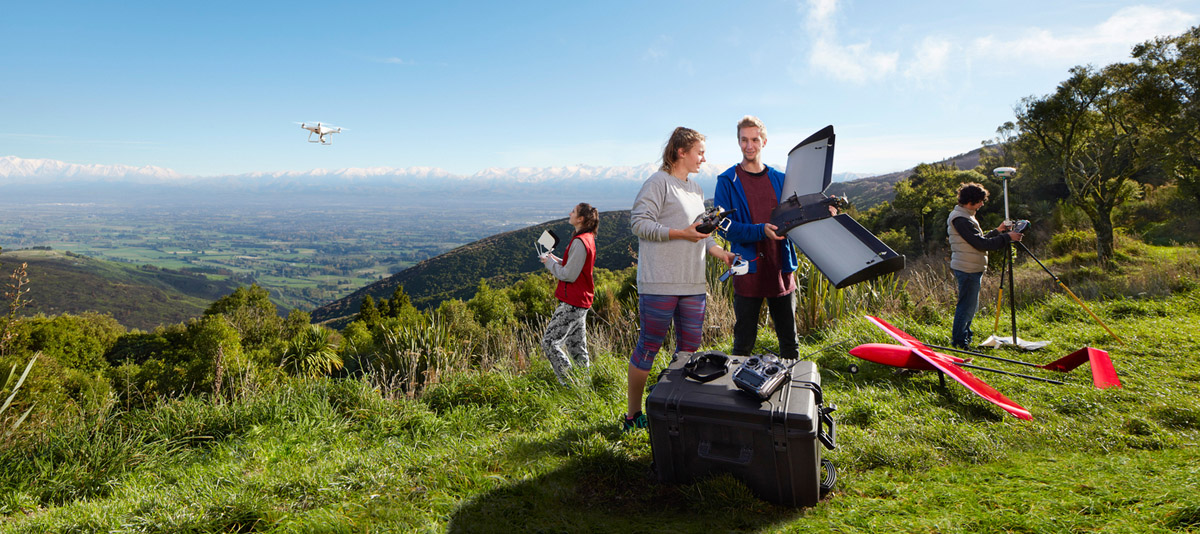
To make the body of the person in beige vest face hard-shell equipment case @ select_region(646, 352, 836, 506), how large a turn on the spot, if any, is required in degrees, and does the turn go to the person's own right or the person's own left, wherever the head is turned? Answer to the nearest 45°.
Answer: approximately 90° to the person's own right

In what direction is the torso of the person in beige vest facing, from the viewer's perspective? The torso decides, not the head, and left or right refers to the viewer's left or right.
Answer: facing to the right of the viewer

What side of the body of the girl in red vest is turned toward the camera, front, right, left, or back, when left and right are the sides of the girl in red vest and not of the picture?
left

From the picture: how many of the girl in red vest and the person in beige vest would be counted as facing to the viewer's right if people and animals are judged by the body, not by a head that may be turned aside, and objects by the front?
1

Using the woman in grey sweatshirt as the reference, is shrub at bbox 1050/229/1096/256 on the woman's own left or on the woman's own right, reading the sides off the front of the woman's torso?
on the woman's own left

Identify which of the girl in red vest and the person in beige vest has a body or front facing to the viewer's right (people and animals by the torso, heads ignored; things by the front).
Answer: the person in beige vest

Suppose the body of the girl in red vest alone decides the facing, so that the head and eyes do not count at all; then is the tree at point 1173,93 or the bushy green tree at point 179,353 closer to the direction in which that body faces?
the bushy green tree

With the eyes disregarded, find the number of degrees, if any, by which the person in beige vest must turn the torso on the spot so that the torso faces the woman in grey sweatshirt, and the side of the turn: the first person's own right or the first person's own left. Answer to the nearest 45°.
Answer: approximately 90° to the first person's own right

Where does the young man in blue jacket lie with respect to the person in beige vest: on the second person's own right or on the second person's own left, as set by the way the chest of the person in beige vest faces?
on the second person's own right

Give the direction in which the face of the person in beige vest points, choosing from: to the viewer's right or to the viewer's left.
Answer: to the viewer's right

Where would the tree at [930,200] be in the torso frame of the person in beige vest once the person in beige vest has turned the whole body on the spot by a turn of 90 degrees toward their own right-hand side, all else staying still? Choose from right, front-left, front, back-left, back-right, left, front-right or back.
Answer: back
